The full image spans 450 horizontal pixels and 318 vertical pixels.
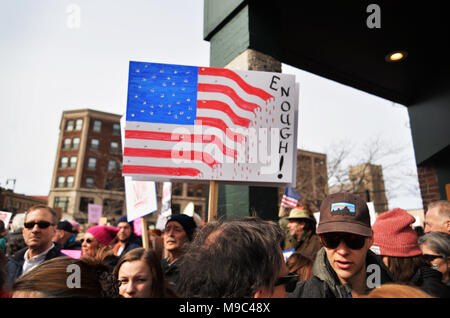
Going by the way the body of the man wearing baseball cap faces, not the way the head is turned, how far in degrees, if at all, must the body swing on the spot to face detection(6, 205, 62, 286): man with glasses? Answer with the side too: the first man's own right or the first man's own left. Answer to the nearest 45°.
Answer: approximately 90° to the first man's own right

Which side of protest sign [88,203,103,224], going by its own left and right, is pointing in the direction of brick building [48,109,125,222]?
back

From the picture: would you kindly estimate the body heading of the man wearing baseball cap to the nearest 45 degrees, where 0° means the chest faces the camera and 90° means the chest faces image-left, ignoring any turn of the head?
approximately 0°

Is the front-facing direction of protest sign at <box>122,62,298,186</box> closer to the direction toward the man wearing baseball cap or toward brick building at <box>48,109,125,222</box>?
the man wearing baseball cap

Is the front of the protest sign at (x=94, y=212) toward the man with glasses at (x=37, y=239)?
yes

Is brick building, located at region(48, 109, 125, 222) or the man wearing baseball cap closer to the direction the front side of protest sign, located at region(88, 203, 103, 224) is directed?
the man wearing baseball cap

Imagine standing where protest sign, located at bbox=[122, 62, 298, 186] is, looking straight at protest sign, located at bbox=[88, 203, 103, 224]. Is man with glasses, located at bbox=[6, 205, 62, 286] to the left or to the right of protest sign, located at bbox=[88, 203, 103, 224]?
left

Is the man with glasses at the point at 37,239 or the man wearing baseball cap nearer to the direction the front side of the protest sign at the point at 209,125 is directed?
the man wearing baseball cap

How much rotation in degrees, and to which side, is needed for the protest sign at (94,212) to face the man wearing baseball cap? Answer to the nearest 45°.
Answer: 0° — it already faces them

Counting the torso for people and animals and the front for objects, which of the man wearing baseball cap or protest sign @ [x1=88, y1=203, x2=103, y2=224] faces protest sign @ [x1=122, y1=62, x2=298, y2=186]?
protest sign @ [x1=88, y1=203, x2=103, y2=224]

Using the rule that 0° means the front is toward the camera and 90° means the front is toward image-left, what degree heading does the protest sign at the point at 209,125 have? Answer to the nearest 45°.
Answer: approximately 0°
